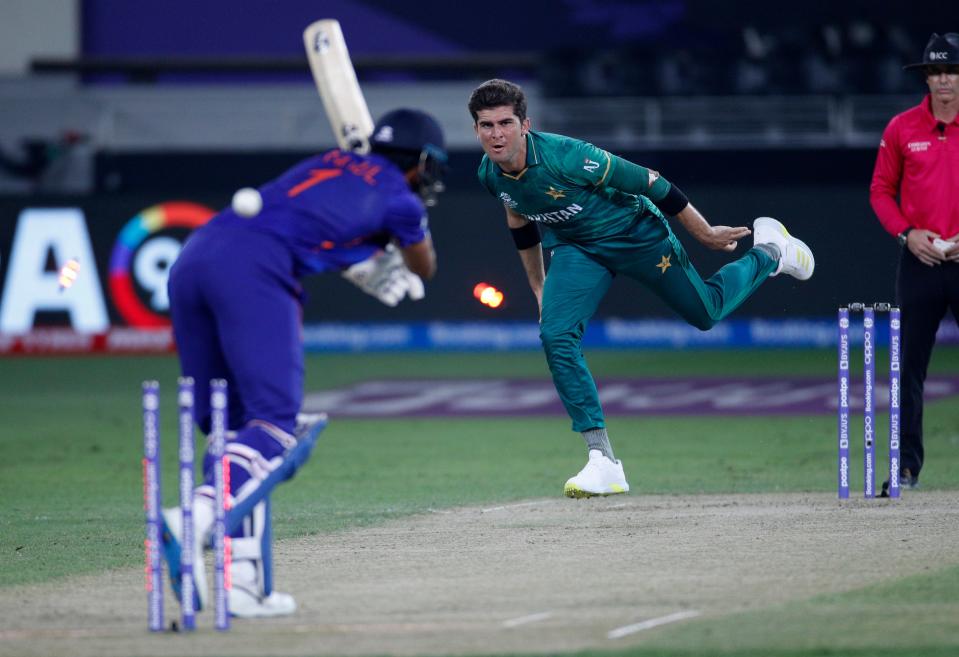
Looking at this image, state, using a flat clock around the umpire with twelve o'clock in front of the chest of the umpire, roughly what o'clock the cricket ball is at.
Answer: The cricket ball is roughly at 1 o'clock from the umpire.

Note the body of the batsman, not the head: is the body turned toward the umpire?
yes

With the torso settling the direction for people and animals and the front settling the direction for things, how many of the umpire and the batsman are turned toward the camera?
1

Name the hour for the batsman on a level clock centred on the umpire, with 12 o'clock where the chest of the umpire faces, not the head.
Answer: The batsman is roughly at 1 o'clock from the umpire.

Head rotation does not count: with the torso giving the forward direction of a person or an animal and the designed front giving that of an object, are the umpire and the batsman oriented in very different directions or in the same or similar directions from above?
very different directions

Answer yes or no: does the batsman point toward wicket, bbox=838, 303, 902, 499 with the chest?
yes

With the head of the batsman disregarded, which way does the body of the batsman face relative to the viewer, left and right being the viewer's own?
facing away from the viewer and to the right of the viewer
